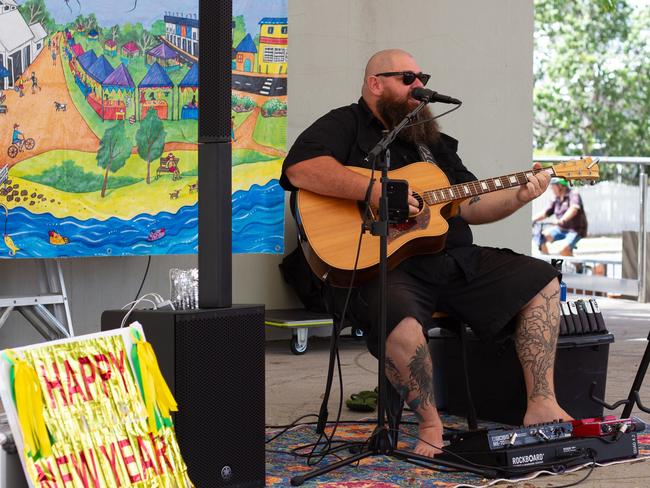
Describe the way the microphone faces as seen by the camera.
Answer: facing to the left of the viewer

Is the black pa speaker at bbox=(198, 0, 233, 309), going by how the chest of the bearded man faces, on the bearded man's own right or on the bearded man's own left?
on the bearded man's own right

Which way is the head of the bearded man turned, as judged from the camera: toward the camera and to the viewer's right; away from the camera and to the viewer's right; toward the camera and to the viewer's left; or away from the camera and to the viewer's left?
toward the camera and to the viewer's right

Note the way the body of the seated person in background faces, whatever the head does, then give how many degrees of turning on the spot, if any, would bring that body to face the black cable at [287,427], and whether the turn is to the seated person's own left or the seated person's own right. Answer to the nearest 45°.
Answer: approximately 45° to the seated person's own left

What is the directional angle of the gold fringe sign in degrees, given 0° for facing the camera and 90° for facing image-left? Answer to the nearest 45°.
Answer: approximately 0°

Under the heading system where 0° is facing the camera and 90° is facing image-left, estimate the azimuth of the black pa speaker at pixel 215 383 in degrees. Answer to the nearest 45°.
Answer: approximately 315°

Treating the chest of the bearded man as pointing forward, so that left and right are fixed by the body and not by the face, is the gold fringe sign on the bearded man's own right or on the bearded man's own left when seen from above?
on the bearded man's own right
